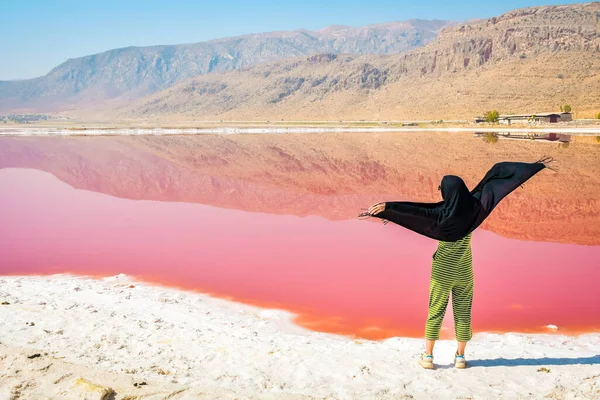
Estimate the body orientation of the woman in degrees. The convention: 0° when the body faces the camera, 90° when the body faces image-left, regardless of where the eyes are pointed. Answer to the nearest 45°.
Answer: approximately 180°
